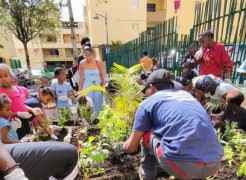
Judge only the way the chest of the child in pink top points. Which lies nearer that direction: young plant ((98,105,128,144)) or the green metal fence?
the young plant

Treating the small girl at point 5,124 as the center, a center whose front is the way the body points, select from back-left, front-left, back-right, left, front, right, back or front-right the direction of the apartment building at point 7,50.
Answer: left

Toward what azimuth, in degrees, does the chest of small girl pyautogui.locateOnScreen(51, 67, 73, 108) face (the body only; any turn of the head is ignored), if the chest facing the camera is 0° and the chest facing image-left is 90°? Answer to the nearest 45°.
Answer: approximately 0°

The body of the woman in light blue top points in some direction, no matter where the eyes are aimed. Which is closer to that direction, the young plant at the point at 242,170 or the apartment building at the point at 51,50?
the young plant

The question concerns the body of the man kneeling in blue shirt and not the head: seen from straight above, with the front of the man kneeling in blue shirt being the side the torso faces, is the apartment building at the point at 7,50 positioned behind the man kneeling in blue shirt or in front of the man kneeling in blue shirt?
in front

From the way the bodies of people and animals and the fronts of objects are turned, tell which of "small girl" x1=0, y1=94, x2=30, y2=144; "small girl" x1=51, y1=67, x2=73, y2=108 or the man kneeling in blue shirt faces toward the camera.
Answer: "small girl" x1=51, y1=67, x2=73, y2=108

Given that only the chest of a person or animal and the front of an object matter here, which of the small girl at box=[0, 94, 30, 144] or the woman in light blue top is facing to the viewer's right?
the small girl

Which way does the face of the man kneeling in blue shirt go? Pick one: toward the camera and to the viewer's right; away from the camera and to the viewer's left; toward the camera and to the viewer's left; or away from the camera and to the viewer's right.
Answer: away from the camera and to the viewer's left

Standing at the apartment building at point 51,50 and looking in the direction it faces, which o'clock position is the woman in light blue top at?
The woman in light blue top is roughly at 12 o'clock from the apartment building.

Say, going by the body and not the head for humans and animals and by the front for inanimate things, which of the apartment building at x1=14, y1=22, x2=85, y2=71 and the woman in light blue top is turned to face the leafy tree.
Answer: the apartment building

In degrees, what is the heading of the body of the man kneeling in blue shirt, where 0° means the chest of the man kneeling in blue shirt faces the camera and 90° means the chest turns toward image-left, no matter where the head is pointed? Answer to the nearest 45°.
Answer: approximately 135°

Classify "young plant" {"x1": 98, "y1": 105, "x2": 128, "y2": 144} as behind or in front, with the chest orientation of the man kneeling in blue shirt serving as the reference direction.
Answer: in front

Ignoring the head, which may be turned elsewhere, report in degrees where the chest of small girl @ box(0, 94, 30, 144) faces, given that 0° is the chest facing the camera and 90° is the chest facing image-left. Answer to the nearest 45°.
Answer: approximately 270°

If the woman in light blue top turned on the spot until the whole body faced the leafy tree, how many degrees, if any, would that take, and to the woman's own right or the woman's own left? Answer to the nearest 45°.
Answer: approximately 180°

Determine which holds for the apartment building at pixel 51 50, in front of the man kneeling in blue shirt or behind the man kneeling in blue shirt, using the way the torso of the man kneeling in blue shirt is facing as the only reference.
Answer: in front

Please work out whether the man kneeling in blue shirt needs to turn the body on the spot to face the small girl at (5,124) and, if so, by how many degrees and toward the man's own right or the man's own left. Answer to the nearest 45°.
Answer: approximately 45° to the man's own left

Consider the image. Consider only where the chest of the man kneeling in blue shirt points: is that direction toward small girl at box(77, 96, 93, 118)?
yes

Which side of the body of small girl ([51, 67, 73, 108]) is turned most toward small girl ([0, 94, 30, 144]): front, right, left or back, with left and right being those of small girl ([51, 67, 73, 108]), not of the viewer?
front
